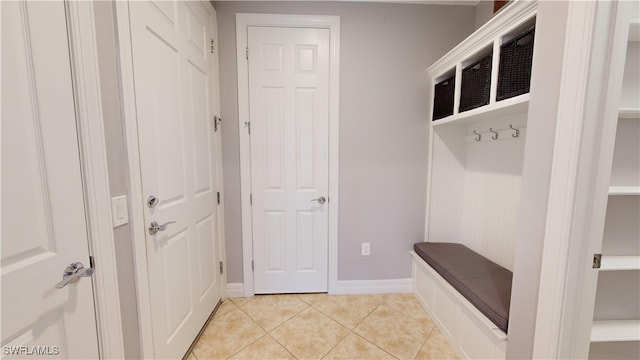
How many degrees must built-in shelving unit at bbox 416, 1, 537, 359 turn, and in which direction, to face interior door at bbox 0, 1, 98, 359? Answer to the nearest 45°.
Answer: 0° — it already faces it

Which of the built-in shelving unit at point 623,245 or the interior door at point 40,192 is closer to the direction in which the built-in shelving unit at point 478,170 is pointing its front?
the interior door

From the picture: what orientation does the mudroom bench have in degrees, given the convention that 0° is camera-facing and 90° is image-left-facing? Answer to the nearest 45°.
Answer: approximately 45°

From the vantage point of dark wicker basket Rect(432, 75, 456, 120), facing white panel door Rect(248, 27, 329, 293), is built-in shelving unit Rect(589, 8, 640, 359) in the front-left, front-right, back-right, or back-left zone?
back-left

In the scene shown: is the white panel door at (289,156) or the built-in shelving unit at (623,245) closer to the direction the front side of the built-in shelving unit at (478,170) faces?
the white panel door

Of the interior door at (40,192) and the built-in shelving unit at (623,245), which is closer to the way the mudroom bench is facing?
the interior door

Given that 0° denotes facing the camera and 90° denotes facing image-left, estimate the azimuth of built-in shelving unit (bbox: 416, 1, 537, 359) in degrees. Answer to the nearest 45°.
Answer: approximately 45°

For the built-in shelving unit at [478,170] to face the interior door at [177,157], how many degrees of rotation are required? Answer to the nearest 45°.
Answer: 0° — it already faces it

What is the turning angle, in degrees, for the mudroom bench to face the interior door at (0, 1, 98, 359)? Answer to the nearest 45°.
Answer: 0° — it already faces it

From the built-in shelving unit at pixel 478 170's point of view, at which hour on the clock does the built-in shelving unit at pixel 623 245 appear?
the built-in shelving unit at pixel 623 245 is roughly at 9 o'clock from the built-in shelving unit at pixel 478 170.
